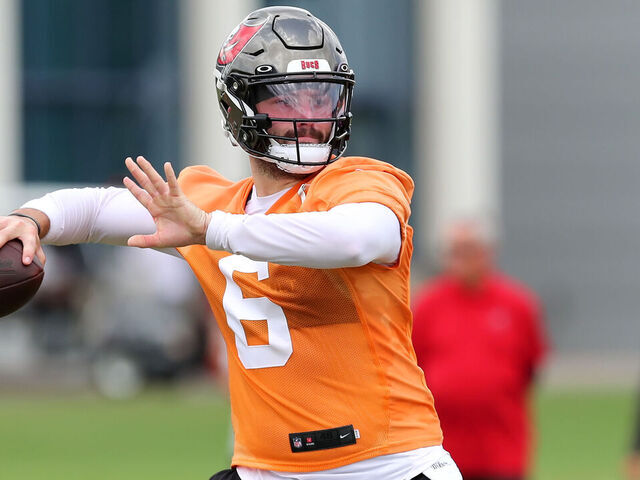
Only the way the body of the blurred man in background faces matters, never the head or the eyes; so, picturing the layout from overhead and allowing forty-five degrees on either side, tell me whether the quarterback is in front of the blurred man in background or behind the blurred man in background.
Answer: in front

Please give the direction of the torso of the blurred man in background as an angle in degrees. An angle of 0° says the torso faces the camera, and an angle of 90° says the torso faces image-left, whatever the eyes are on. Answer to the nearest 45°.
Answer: approximately 0°

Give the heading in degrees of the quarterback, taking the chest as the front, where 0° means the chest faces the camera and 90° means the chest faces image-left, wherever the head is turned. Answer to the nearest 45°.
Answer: approximately 45°

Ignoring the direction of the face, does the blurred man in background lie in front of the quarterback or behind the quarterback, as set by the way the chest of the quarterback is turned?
behind
